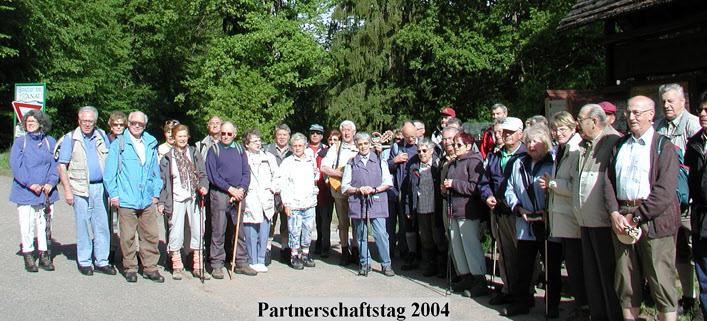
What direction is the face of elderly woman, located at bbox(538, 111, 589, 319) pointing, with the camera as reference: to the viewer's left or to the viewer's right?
to the viewer's left

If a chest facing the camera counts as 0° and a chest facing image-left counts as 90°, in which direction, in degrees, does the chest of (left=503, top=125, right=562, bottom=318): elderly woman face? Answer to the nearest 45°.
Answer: approximately 45°

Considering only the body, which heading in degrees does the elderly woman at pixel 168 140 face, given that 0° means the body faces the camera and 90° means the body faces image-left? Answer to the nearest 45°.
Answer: approximately 0°

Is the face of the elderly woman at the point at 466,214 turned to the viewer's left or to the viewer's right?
to the viewer's left

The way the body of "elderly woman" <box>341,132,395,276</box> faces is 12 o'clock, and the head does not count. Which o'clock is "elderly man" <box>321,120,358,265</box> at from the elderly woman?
The elderly man is roughly at 5 o'clock from the elderly woman.

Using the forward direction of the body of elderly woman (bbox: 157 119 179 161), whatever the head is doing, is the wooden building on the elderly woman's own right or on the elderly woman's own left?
on the elderly woman's own left
